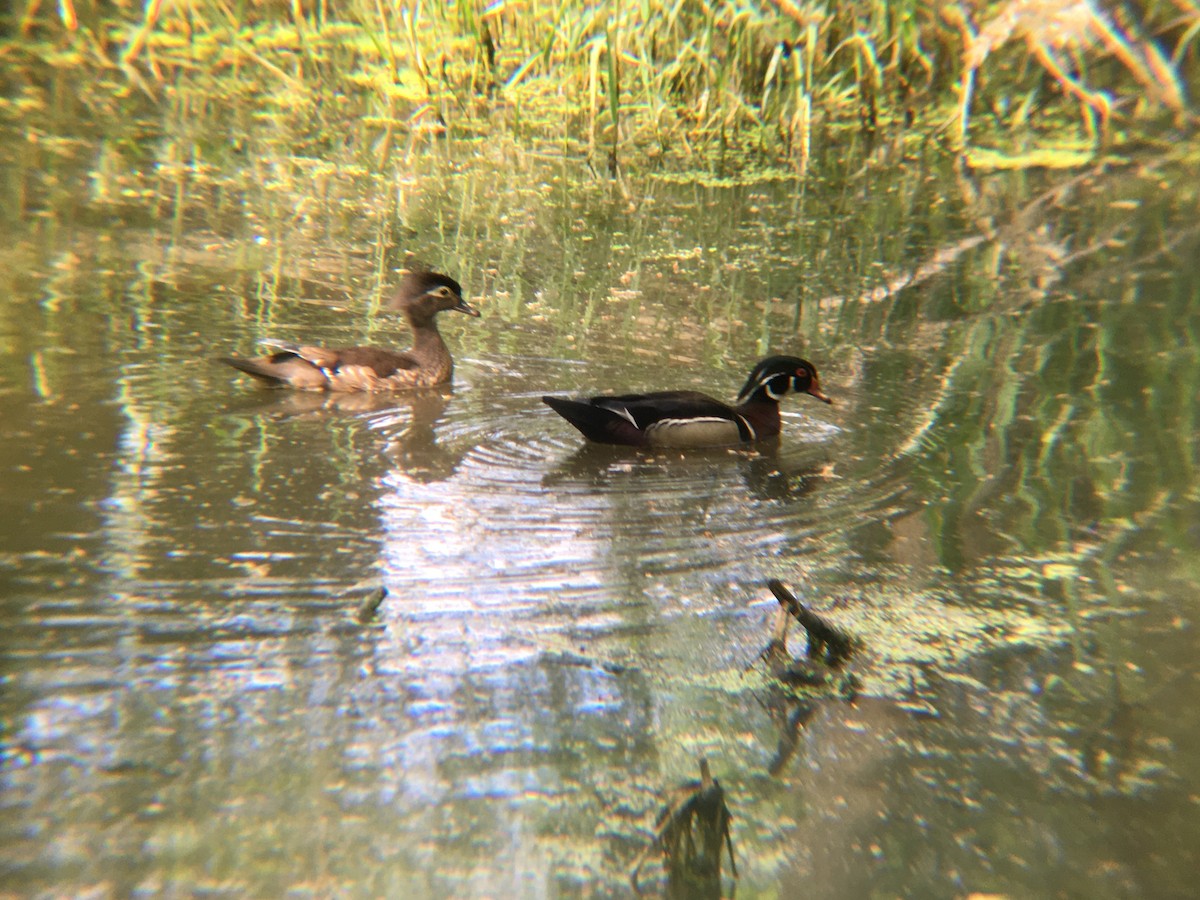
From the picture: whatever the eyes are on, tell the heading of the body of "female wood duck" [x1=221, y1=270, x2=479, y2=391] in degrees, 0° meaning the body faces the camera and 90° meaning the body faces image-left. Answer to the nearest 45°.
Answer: approximately 270°

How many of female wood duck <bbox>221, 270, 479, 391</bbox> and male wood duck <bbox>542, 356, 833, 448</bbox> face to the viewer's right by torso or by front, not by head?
2

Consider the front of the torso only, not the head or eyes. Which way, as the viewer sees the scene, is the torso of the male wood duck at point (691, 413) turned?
to the viewer's right

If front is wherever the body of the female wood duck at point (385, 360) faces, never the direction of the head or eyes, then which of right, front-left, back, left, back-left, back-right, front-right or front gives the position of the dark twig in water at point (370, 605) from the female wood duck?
right

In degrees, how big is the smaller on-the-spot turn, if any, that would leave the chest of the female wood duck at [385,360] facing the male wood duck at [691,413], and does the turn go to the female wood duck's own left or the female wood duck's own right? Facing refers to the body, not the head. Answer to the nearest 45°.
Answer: approximately 45° to the female wood duck's own right

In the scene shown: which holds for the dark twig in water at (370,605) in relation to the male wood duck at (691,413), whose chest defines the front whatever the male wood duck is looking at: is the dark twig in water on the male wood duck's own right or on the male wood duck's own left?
on the male wood duck's own right
